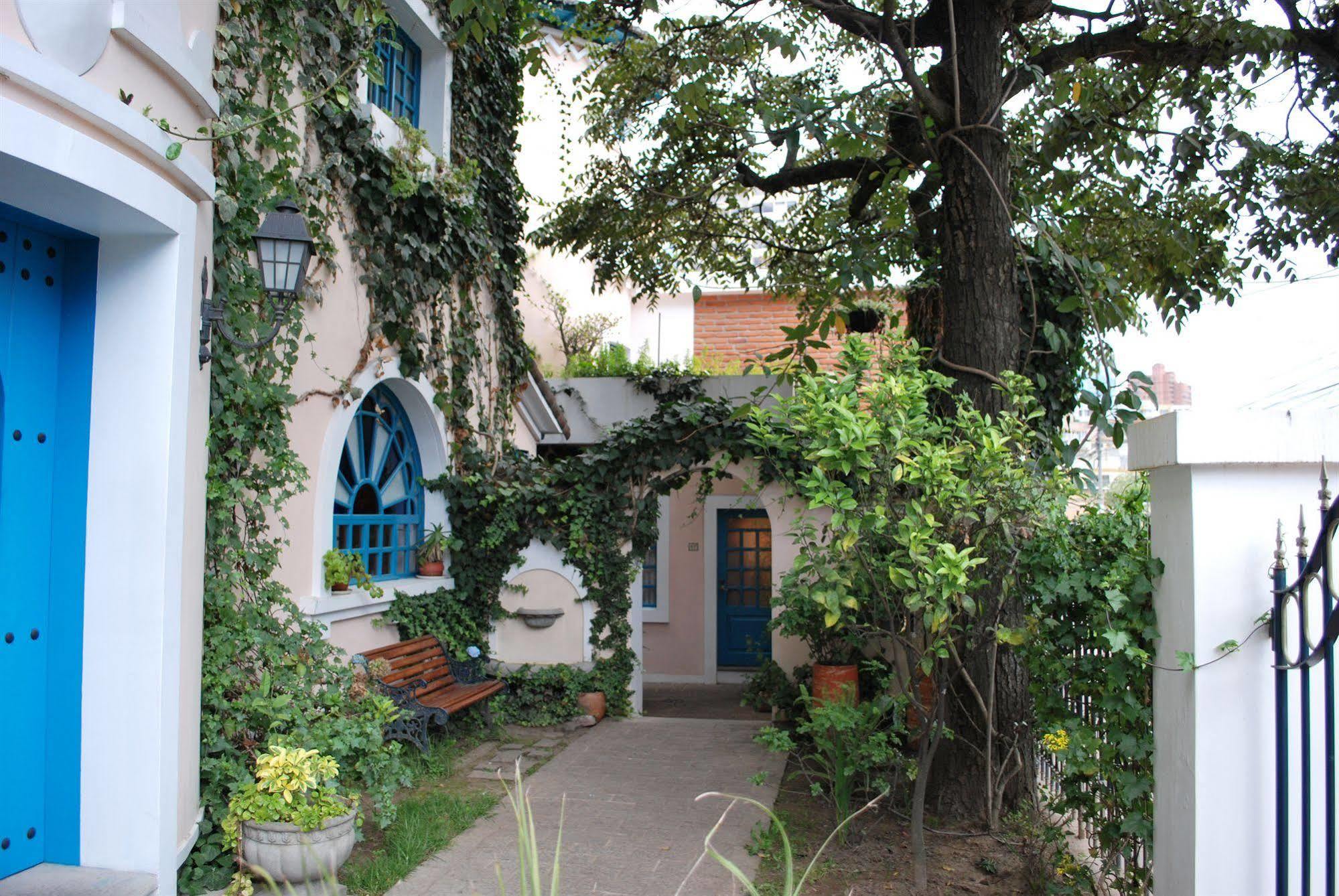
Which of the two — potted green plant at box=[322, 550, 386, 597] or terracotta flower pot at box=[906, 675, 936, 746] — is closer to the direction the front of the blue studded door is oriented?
the terracotta flower pot

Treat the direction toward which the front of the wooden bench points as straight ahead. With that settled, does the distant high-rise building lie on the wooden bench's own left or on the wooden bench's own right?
on the wooden bench's own left

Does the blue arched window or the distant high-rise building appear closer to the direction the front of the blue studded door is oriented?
the distant high-rise building

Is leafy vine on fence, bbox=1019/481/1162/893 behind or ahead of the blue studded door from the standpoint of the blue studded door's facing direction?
ahead

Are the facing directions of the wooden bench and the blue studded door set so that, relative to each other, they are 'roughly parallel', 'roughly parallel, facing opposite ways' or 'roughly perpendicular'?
roughly parallel

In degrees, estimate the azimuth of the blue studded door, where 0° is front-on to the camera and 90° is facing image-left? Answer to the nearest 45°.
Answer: approximately 315°

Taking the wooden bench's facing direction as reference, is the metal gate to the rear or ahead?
ahead

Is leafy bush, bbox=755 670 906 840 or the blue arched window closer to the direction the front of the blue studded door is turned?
the leafy bush

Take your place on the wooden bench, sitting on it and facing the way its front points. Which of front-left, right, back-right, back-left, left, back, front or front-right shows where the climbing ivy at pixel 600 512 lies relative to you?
left

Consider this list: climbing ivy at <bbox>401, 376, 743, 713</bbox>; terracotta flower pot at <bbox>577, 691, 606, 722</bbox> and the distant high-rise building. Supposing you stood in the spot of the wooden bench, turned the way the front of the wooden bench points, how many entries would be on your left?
3
